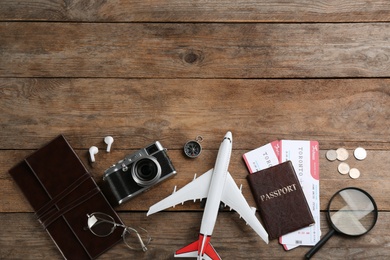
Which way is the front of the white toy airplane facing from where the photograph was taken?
facing away from the viewer

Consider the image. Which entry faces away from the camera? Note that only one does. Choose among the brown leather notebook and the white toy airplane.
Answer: the white toy airplane
